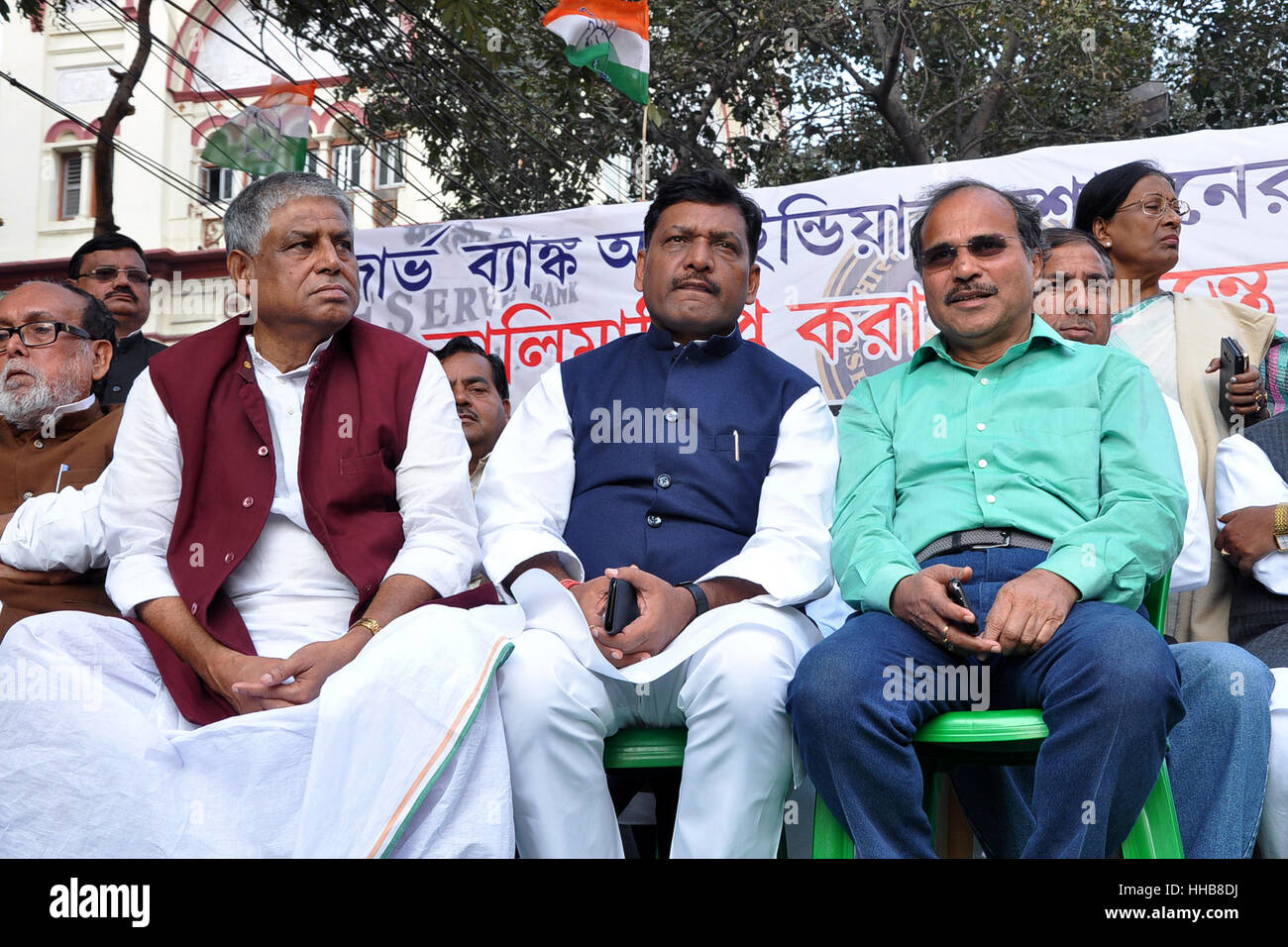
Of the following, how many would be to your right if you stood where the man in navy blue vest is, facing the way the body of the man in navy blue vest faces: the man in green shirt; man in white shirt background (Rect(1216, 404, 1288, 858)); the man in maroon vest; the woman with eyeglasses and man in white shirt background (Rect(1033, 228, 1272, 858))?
1

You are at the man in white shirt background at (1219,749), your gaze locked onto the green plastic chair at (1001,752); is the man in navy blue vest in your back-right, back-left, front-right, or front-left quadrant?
front-right

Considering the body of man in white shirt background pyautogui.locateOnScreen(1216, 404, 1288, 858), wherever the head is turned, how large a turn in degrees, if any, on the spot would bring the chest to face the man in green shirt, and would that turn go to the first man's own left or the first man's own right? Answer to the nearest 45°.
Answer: approximately 45° to the first man's own right

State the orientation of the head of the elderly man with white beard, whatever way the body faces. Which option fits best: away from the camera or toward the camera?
toward the camera

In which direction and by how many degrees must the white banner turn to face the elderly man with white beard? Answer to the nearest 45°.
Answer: approximately 45° to its right

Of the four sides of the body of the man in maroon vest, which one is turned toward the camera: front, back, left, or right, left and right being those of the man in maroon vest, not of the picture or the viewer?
front

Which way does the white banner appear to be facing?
toward the camera

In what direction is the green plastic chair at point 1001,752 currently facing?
toward the camera

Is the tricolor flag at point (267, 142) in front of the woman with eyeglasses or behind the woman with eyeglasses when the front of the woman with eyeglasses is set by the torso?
behind

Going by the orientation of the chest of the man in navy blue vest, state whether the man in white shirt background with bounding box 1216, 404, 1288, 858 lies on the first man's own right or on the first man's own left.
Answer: on the first man's own left

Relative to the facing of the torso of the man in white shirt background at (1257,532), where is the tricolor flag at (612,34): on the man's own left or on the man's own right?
on the man's own right

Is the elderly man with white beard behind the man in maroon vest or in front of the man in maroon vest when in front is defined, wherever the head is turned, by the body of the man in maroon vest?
behind

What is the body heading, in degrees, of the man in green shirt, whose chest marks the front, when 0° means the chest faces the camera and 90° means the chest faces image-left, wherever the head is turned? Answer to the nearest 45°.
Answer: approximately 0°

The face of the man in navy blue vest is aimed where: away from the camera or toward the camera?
toward the camera
